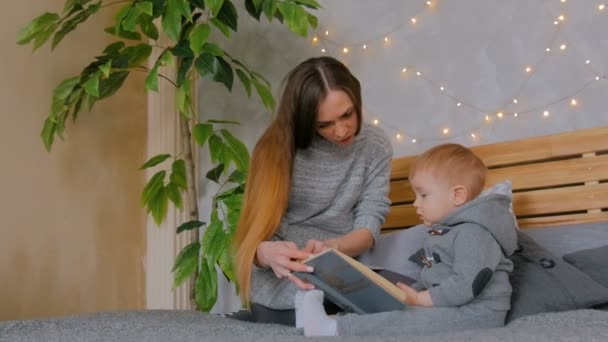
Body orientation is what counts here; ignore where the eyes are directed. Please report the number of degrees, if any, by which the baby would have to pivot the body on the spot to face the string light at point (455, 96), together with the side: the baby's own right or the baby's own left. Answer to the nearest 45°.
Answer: approximately 90° to the baby's own right

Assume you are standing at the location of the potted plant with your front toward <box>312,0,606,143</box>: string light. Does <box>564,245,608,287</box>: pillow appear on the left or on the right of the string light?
right

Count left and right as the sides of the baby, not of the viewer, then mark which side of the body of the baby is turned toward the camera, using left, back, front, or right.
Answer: left

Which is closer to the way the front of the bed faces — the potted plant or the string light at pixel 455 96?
the potted plant

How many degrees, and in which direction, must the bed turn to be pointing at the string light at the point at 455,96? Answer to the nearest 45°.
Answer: approximately 135° to its right

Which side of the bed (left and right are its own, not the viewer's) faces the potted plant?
right

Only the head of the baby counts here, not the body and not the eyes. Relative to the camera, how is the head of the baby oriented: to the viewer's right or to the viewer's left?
to the viewer's left

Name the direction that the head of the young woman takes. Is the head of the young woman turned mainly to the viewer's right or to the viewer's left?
to the viewer's right
